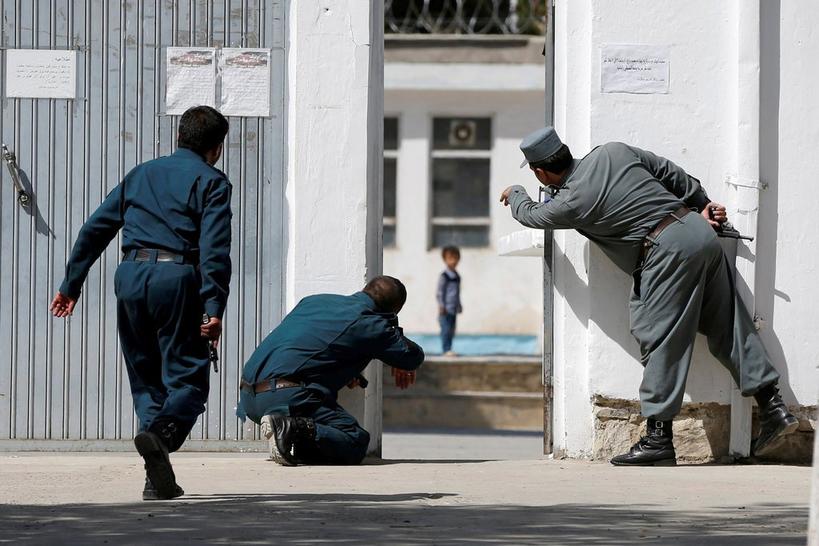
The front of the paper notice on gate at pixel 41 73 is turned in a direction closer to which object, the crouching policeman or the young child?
the crouching policeman

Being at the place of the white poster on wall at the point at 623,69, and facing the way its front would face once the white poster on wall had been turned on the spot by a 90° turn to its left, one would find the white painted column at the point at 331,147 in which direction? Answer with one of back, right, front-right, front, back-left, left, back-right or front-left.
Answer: back

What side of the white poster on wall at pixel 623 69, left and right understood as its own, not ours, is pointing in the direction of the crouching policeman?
right

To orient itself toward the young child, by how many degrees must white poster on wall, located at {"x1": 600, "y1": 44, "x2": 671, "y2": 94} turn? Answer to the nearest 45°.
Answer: approximately 180°

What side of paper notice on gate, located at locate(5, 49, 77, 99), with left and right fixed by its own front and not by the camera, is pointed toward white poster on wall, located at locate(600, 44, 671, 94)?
left

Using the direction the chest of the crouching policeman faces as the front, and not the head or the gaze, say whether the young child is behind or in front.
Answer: in front

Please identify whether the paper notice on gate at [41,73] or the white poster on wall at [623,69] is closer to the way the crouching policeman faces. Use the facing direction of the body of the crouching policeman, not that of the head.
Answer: the white poster on wall

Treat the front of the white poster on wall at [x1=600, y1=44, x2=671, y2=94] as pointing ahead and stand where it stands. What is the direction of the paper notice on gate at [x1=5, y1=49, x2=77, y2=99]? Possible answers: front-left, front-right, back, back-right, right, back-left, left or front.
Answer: right

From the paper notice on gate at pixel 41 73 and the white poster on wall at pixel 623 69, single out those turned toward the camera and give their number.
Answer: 2

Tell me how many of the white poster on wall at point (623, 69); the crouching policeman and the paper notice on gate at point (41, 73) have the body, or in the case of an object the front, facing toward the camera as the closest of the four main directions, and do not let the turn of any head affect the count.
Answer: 2

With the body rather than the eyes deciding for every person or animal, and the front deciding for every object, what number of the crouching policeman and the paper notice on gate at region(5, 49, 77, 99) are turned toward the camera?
1

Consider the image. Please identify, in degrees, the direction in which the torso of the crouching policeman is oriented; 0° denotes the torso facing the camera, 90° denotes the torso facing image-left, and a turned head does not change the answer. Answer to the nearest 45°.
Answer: approximately 225°

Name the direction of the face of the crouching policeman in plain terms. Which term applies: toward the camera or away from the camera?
away from the camera

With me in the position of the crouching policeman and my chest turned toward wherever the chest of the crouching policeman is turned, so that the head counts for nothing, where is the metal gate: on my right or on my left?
on my left
